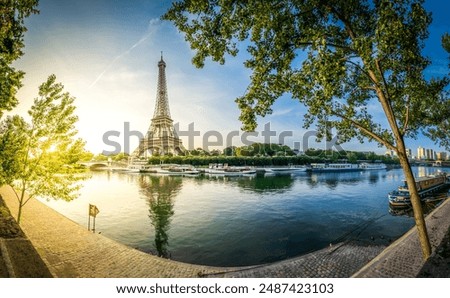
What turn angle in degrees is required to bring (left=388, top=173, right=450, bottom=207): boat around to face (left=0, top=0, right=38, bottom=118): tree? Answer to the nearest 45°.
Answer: approximately 45° to its left

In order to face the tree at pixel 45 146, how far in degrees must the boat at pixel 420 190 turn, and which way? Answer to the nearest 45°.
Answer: approximately 45° to its left
